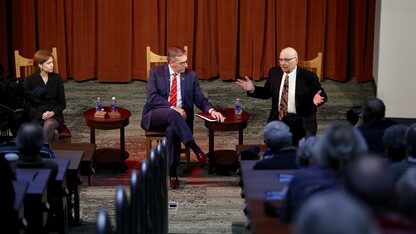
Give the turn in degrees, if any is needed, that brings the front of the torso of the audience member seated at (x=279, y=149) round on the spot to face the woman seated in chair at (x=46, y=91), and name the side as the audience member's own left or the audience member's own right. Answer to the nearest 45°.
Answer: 0° — they already face them

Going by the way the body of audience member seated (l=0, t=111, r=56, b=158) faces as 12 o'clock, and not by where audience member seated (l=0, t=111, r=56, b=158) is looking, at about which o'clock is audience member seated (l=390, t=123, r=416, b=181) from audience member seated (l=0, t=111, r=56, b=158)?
audience member seated (l=390, t=123, r=416, b=181) is roughly at 4 o'clock from audience member seated (l=0, t=111, r=56, b=158).

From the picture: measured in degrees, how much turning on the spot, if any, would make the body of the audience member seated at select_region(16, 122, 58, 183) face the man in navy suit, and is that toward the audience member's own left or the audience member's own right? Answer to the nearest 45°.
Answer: approximately 45° to the audience member's own right

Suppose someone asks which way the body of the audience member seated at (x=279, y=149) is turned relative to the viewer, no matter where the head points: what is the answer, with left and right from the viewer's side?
facing away from the viewer and to the left of the viewer

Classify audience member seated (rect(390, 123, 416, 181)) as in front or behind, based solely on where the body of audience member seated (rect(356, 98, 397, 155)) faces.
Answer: behind

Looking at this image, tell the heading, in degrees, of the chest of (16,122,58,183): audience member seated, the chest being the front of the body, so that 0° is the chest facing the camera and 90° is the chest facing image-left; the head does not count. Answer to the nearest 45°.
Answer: approximately 180°

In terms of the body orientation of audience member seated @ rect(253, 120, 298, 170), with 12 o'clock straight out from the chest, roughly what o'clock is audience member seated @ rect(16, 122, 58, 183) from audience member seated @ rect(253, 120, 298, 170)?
audience member seated @ rect(16, 122, 58, 183) is roughly at 10 o'clock from audience member seated @ rect(253, 120, 298, 170).

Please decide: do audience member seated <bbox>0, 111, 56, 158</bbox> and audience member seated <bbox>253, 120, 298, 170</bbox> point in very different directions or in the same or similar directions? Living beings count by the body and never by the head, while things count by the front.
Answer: same or similar directions

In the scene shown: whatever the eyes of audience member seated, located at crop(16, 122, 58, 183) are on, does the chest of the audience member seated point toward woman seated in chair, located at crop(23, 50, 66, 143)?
yes

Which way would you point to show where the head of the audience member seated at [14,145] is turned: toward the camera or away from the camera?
away from the camera

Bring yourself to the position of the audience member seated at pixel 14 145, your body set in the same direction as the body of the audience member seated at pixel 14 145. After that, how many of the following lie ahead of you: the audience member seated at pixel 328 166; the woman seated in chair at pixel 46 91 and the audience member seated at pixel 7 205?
1

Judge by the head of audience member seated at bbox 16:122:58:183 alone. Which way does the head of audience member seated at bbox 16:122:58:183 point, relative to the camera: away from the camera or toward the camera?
away from the camera

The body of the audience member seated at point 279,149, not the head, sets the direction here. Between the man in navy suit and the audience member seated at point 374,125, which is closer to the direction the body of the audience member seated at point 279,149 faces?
the man in navy suit

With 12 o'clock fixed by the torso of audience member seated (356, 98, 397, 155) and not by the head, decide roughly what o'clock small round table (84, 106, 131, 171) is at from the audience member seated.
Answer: The small round table is roughly at 10 o'clock from the audience member seated.

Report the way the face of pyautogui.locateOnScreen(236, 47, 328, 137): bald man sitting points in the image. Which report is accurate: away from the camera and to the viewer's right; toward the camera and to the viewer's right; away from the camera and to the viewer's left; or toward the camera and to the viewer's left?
toward the camera and to the viewer's left

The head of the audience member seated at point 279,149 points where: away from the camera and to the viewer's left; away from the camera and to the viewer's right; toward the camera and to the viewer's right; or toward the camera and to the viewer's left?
away from the camera and to the viewer's left

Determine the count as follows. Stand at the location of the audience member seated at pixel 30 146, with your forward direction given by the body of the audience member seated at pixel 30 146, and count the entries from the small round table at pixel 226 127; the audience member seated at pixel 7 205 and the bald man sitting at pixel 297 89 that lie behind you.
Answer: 1

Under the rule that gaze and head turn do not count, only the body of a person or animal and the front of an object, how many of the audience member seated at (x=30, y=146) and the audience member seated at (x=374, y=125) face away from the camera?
2
